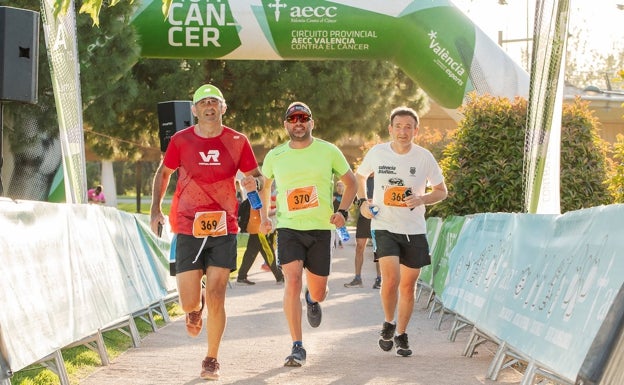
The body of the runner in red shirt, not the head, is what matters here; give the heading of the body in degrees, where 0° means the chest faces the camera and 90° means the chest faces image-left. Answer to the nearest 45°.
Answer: approximately 0°

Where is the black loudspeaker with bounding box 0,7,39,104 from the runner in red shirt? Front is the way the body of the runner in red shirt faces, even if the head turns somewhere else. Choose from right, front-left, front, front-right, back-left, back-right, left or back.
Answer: back-right

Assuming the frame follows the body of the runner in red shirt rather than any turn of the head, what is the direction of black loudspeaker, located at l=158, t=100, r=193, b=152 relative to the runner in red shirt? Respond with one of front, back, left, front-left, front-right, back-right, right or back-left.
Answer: back

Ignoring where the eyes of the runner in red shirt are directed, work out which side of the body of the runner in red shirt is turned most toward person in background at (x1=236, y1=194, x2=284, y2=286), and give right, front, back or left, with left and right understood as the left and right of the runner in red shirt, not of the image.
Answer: back

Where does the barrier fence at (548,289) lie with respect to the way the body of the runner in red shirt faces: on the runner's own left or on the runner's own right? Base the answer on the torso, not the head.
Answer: on the runner's own left

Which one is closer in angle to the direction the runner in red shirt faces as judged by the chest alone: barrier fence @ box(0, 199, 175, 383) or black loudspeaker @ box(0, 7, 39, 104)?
the barrier fence
